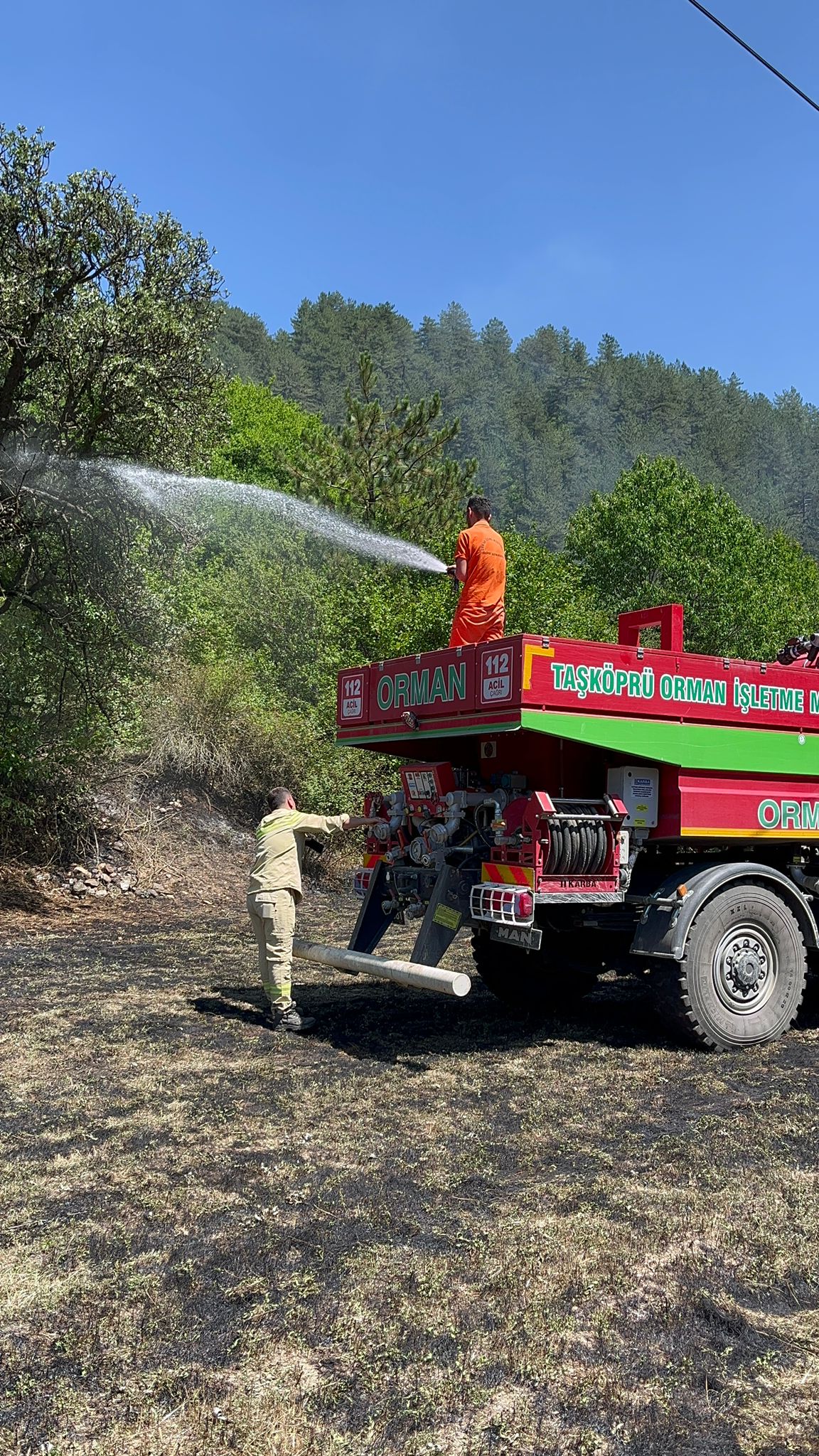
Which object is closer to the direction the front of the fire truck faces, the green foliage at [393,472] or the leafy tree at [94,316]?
the green foliage

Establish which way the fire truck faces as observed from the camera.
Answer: facing away from the viewer and to the right of the viewer

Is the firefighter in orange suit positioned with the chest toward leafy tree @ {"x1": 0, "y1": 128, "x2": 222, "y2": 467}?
yes

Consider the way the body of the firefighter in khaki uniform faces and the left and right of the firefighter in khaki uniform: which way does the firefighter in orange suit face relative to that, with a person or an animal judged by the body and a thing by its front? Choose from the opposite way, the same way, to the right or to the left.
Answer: to the left

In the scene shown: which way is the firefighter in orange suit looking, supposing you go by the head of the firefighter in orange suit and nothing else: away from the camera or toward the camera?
away from the camera

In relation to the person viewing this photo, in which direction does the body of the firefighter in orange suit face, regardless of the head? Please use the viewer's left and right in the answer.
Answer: facing away from the viewer and to the left of the viewer

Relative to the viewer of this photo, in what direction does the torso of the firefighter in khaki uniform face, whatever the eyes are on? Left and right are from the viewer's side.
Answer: facing away from the viewer and to the right of the viewer
